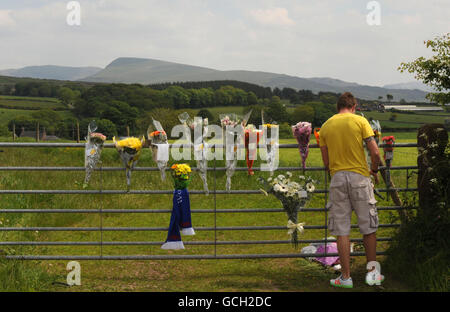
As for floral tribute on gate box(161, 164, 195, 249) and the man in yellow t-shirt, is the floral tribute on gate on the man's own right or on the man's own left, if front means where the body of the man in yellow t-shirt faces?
on the man's own left

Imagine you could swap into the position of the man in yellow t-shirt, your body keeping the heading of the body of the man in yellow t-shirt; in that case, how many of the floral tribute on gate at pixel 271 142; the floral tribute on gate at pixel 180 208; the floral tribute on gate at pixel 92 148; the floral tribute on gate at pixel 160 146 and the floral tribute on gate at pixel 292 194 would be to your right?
0

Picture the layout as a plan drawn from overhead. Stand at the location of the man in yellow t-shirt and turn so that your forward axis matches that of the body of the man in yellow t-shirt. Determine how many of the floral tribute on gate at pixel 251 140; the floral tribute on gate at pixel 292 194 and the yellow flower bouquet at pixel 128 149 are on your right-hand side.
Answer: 0

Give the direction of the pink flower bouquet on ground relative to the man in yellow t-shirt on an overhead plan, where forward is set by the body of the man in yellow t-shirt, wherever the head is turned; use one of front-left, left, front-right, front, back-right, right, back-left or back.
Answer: front

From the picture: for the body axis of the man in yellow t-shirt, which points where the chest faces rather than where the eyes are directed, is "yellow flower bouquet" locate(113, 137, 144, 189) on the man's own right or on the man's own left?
on the man's own left

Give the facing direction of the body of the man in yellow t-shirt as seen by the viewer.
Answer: away from the camera

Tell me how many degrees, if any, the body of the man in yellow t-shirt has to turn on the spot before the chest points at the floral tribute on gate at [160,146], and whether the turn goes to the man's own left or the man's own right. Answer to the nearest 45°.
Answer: approximately 90° to the man's own left

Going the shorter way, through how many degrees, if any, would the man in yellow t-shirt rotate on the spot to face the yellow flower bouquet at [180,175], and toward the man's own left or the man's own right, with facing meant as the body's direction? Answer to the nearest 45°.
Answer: approximately 90° to the man's own left

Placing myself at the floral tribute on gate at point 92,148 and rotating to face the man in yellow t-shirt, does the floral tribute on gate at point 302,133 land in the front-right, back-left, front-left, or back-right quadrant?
front-left

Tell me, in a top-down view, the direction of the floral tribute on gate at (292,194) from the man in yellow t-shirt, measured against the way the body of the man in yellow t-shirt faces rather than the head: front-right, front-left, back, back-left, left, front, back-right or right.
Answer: front-left

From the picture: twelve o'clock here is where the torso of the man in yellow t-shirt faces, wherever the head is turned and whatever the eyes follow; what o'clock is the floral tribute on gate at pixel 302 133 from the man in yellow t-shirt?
The floral tribute on gate is roughly at 11 o'clock from the man in yellow t-shirt.

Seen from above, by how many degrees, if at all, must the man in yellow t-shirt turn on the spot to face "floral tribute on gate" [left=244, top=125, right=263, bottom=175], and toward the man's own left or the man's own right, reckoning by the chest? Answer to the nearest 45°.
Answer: approximately 45° to the man's own left

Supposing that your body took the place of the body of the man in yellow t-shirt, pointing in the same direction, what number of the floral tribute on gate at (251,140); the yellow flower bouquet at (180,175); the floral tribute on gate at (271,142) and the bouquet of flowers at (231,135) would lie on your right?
0

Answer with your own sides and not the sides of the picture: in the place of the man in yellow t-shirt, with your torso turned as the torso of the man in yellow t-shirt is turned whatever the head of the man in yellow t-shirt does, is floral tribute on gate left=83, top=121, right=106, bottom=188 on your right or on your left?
on your left

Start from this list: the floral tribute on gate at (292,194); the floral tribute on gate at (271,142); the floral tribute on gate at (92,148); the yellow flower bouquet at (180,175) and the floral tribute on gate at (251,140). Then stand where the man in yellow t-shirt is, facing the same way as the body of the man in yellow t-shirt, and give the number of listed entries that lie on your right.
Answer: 0

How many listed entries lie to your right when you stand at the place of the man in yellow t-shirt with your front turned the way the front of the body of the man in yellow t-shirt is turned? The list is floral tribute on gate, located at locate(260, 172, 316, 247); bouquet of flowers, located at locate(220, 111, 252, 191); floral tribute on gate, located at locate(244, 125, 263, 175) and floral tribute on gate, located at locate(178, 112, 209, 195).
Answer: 0
